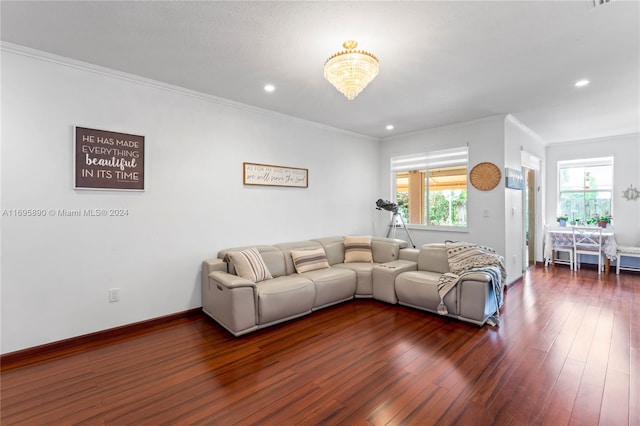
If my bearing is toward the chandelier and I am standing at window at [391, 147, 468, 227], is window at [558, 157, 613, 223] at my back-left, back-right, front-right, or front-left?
back-left

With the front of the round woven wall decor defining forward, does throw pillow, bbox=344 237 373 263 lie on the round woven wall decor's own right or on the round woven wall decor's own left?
on the round woven wall decor's own right

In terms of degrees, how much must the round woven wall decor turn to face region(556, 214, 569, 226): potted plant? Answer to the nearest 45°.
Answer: approximately 135° to its left

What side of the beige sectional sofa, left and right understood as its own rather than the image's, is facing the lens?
front

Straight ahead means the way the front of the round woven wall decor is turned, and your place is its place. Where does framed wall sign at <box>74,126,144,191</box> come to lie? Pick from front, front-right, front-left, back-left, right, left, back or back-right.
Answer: front-right

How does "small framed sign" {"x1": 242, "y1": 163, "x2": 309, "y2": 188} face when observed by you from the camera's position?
facing the viewer and to the right of the viewer

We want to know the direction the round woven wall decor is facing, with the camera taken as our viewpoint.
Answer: facing the viewer

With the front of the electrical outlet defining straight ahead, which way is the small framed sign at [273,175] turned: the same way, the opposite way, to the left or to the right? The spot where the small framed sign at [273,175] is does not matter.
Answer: the same way

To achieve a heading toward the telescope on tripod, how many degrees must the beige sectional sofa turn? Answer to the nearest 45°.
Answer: approximately 135° to its left

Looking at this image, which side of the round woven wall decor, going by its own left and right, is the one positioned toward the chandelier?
front

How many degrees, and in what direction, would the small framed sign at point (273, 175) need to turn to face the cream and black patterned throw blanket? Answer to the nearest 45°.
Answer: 0° — it already faces it

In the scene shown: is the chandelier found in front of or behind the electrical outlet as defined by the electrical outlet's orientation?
in front

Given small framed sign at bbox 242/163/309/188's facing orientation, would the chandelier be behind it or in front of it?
in front

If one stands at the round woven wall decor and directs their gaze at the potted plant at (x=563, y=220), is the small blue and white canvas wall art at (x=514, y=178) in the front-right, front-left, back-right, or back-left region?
front-right

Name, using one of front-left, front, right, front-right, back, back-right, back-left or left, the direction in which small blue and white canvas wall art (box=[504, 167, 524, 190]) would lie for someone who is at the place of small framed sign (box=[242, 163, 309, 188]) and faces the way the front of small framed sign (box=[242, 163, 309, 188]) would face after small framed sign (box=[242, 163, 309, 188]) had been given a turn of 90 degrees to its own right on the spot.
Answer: back-left
